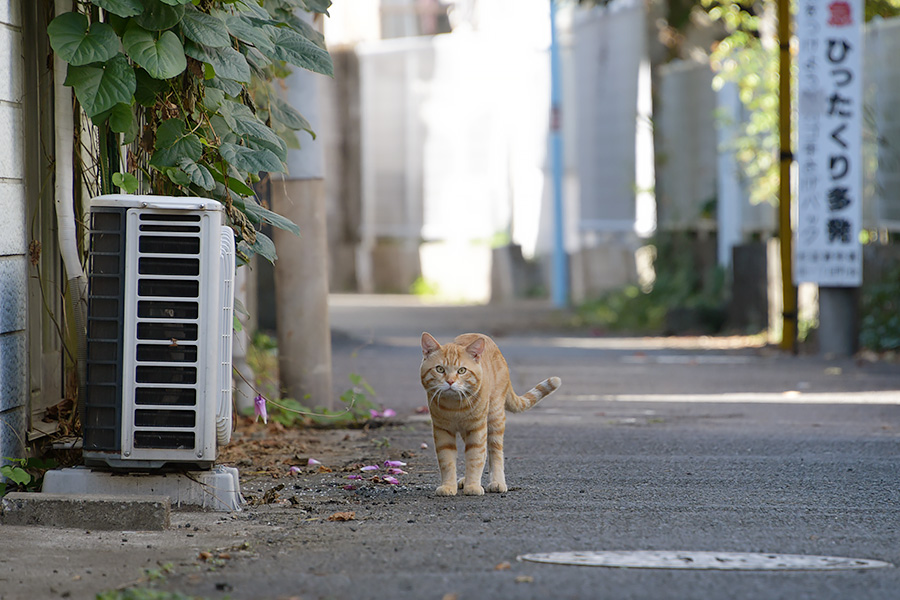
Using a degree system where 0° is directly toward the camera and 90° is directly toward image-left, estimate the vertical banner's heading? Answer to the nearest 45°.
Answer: approximately 0°

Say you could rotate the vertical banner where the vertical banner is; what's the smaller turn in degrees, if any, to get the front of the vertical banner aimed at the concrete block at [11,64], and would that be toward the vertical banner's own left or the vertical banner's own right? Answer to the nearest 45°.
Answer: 0° — it already faces it

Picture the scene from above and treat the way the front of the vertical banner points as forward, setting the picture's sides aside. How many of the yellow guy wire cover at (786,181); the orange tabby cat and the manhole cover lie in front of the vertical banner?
2
